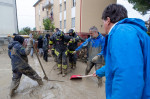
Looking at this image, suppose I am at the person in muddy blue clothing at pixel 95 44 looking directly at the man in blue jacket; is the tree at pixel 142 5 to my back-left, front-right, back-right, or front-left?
back-left

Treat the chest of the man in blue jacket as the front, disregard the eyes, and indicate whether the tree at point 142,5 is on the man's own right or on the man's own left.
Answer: on the man's own right

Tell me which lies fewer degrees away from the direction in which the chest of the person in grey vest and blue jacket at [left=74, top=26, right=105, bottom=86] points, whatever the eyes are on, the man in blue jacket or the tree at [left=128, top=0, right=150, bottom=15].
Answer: the man in blue jacket

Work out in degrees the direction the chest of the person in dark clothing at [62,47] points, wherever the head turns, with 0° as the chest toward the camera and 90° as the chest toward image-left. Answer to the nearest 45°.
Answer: approximately 0°

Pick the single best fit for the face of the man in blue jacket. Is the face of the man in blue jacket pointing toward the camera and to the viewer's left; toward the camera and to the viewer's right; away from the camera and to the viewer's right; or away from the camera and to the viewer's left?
away from the camera and to the viewer's left

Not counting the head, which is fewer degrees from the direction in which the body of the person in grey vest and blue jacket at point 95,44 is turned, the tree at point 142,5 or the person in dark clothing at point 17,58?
the person in dark clothing

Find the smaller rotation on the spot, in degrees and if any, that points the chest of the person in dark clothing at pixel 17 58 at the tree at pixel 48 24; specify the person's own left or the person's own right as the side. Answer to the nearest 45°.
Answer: approximately 45° to the person's own left
